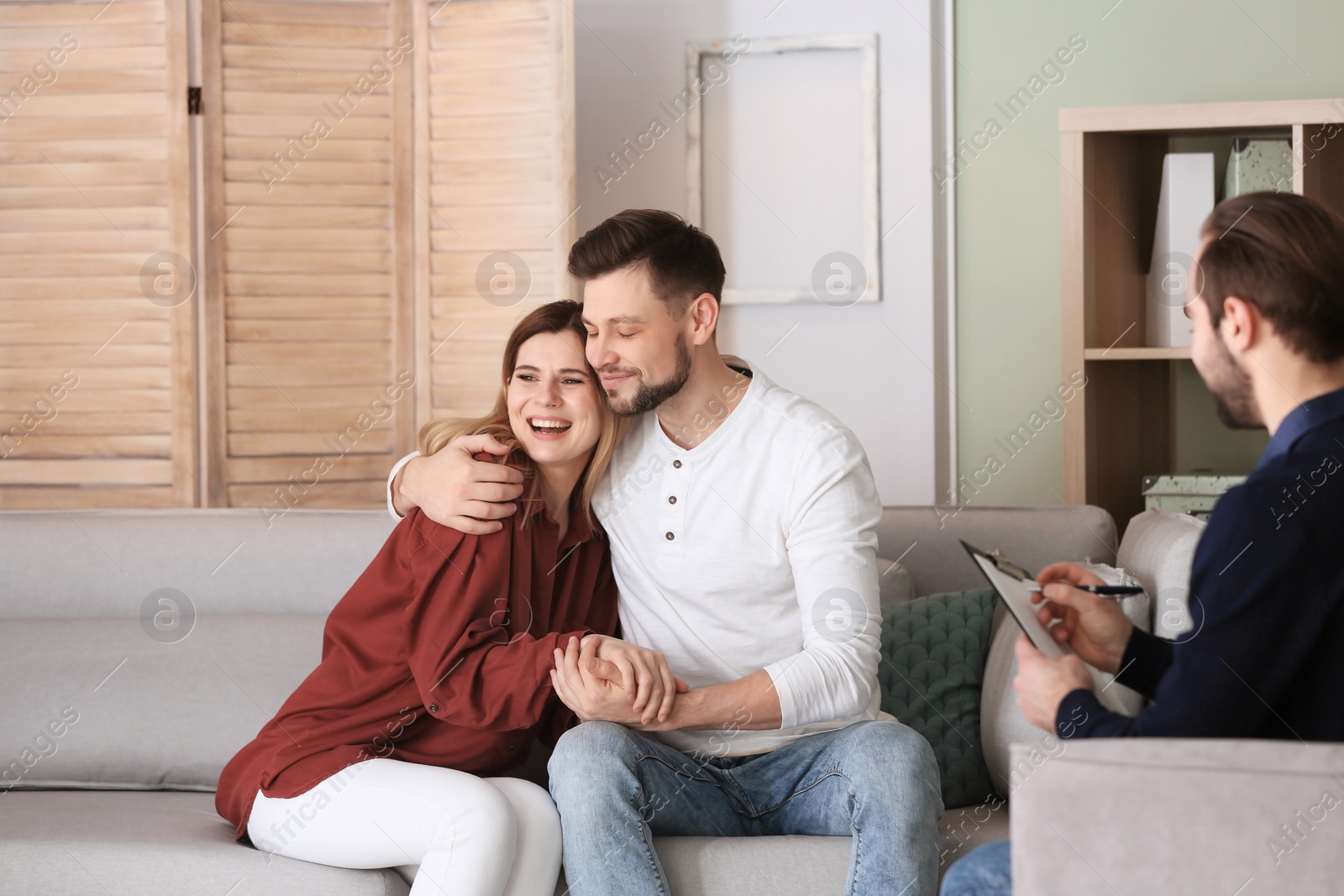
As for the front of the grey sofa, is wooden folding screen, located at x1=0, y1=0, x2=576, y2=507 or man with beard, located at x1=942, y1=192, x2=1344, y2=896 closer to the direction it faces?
the man with beard

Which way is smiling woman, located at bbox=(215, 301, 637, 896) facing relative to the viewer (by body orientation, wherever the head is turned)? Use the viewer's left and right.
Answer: facing the viewer and to the right of the viewer

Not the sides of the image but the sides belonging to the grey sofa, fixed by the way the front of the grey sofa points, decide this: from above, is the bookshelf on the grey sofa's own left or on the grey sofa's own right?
on the grey sofa's own left

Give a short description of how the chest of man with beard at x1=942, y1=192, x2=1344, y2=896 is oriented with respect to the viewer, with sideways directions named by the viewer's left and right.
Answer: facing away from the viewer and to the left of the viewer

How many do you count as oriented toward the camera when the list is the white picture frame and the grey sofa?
2

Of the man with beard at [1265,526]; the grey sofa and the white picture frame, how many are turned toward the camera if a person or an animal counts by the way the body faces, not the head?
2
